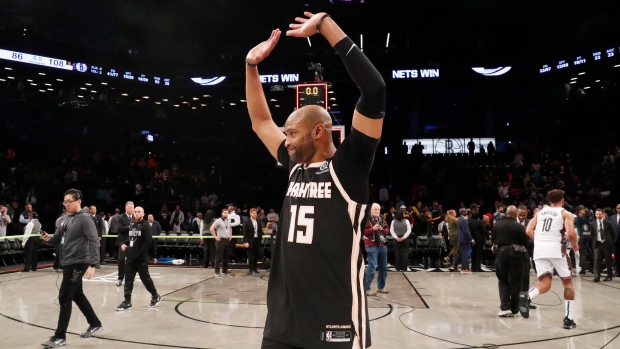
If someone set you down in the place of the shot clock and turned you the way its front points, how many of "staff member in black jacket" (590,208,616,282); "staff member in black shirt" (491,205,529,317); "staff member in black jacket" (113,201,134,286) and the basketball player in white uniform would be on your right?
1

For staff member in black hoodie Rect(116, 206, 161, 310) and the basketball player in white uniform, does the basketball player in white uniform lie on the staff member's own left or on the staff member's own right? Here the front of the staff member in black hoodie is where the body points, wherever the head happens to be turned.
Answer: on the staff member's own left

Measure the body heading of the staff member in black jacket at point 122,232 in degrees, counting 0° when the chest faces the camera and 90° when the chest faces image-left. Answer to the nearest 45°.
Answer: approximately 315°

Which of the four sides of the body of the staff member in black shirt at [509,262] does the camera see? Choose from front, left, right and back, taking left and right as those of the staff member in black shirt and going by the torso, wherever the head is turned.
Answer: back

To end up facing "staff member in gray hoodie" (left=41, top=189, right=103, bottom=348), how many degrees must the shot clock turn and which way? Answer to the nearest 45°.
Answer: approximately 45° to its right

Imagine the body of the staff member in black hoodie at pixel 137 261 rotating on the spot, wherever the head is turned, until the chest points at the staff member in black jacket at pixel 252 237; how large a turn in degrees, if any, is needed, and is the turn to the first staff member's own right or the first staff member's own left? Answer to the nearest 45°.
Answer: approximately 180°

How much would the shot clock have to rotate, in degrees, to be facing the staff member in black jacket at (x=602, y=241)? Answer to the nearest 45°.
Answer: approximately 90° to its left

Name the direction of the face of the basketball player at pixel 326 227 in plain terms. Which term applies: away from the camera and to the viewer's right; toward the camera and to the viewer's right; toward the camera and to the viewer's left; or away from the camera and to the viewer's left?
toward the camera and to the viewer's left

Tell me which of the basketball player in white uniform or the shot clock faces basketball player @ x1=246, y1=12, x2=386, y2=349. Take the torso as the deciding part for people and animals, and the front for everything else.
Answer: the shot clock

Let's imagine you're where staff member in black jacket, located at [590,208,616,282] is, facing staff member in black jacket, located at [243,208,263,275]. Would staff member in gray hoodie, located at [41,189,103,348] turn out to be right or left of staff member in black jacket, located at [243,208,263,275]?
left

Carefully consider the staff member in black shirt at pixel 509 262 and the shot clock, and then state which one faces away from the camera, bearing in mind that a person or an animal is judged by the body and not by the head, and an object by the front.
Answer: the staff member in black shirt

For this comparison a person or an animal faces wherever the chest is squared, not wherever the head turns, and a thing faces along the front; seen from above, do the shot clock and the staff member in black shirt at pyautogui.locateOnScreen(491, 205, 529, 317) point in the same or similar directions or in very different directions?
very different directions

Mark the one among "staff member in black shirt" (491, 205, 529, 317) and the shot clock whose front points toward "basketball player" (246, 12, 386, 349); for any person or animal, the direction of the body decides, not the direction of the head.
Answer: the shot clock

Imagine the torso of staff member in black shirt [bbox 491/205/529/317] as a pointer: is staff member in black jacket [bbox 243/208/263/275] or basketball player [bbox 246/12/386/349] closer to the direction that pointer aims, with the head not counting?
the staff member in black jacket
